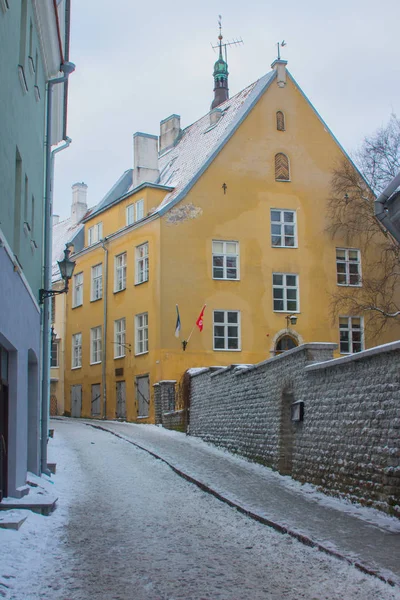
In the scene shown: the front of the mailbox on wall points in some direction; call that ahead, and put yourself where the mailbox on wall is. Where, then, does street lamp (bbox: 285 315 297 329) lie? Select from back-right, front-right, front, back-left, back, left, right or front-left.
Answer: back-right

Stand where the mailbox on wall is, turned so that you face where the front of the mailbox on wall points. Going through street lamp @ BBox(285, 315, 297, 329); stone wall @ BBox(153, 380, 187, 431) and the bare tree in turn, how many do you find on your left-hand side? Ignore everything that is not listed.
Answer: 0

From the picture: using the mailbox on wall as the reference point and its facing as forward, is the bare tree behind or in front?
behind

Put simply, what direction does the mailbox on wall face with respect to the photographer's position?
facing the viewer and to the left of the viewer

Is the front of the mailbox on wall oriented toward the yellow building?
no

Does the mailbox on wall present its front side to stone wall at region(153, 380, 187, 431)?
no
